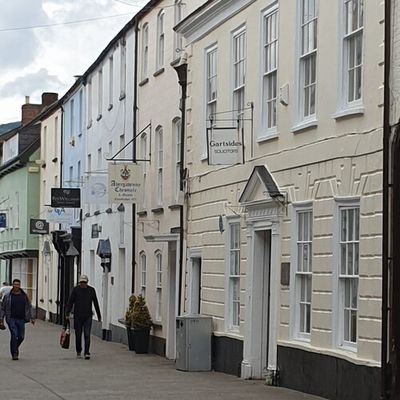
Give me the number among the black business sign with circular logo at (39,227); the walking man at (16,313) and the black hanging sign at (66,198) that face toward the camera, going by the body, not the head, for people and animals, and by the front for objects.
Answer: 3

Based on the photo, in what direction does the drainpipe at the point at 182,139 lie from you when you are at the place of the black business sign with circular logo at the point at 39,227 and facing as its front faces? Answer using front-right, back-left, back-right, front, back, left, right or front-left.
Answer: front

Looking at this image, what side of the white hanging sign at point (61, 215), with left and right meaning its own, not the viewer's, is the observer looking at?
front

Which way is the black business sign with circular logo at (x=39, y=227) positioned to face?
toward the camera

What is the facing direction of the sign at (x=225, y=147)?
toward the camera

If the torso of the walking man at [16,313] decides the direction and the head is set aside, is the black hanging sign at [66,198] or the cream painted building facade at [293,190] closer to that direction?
the cream painted building facade

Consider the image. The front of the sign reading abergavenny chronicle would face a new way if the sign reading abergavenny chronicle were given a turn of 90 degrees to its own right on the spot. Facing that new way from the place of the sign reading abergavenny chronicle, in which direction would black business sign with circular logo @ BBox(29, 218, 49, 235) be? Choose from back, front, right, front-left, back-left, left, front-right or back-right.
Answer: right
